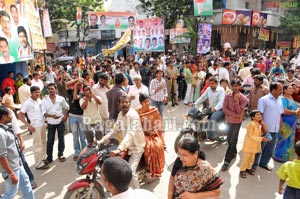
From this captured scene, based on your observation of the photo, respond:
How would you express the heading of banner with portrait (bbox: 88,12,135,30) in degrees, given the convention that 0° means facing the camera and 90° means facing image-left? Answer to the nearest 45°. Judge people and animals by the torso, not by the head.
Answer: approximately 0°

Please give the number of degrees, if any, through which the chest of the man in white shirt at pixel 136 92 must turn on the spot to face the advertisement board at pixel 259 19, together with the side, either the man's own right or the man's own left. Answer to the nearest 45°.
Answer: approximately 135° to the man's own left

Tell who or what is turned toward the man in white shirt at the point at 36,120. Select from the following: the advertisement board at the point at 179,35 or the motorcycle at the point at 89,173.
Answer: the advertisement board

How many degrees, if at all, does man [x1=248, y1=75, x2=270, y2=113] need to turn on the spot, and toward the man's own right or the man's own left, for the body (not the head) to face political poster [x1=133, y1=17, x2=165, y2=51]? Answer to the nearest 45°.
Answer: approximately 90° to the man's own right

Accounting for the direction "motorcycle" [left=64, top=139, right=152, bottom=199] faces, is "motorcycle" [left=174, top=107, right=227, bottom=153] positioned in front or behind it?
behind

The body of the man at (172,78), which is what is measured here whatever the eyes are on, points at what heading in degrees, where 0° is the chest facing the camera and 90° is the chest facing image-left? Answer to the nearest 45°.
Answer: approximately 0°

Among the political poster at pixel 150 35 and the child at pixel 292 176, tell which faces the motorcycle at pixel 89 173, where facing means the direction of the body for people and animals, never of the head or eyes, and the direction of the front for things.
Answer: the political poster

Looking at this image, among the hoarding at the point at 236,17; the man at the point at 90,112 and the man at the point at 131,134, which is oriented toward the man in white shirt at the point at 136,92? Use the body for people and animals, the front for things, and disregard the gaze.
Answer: the hoarding

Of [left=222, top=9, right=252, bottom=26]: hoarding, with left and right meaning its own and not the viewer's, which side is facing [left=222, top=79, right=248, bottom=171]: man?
front

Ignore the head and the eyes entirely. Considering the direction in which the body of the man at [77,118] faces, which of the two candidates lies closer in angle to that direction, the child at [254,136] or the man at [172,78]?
the child

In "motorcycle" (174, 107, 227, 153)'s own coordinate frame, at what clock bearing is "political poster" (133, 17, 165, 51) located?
The political poster is roughly at 4 o'clock from the motorcycle.

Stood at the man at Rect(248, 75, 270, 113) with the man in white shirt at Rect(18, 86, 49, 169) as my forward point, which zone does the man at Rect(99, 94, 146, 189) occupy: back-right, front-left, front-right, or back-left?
front-left

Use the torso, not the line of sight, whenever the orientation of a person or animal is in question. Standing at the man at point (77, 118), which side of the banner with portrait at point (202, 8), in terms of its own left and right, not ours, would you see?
front

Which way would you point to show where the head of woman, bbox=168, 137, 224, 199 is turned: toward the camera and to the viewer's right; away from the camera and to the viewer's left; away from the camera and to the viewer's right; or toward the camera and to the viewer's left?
toward the camera and to the viewer's left

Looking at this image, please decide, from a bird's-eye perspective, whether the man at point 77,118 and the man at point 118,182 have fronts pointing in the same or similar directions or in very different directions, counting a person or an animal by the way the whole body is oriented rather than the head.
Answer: very different directions

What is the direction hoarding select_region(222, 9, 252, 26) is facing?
toward the camera

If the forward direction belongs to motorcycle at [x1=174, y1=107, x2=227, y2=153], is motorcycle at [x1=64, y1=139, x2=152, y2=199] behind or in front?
in front
